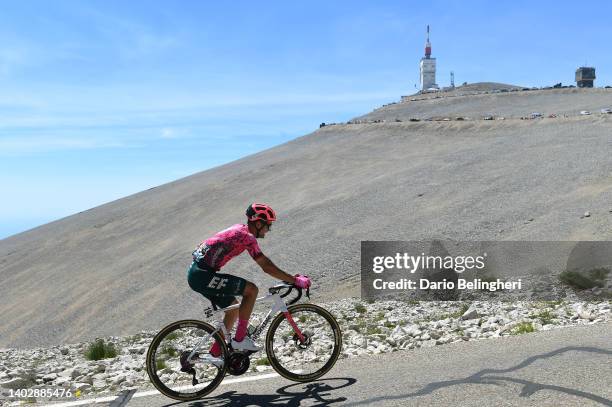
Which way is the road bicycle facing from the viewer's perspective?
to the viewer's right

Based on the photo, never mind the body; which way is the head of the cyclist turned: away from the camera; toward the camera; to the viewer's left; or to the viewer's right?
to the viewer's right

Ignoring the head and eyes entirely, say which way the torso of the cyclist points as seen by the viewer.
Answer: to the viewer's right
